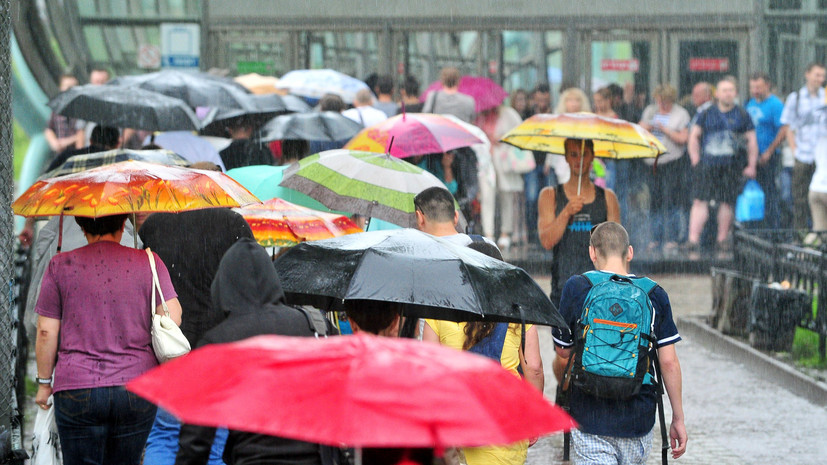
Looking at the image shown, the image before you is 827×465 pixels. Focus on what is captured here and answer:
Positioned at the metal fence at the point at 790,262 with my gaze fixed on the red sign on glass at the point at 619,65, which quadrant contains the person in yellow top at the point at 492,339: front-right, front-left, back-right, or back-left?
back-left

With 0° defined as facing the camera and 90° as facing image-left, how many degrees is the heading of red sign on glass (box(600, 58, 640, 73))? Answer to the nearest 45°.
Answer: approximately 0°

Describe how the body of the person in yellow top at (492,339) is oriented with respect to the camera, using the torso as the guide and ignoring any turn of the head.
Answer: away from the camera

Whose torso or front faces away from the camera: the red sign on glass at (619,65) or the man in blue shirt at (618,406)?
the man in blue shirt

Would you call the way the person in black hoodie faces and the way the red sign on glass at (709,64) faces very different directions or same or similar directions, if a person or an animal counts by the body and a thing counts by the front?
very different directions

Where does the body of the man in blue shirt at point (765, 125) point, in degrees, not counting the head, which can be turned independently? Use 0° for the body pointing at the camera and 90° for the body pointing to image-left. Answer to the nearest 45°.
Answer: approximately 45°

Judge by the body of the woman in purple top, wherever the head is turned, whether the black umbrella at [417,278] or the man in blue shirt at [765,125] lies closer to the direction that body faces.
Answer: the man in blue shirt

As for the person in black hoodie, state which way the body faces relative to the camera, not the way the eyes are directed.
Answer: away from the camera

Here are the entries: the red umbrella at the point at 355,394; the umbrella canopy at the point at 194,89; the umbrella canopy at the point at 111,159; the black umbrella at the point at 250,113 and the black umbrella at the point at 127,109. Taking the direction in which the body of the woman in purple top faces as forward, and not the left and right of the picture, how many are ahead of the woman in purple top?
4

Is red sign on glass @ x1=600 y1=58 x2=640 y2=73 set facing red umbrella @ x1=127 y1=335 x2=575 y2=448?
yes

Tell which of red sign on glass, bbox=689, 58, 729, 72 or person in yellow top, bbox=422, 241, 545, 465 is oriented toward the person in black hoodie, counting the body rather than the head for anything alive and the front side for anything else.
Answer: the red sign on glass
